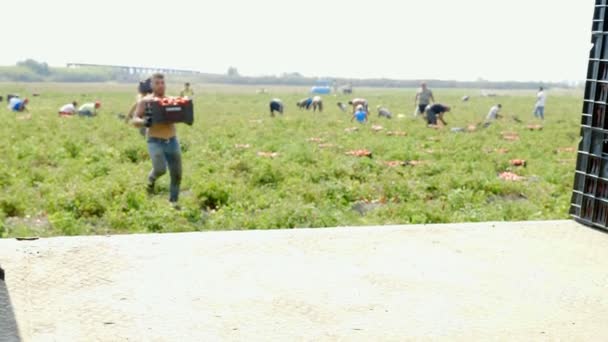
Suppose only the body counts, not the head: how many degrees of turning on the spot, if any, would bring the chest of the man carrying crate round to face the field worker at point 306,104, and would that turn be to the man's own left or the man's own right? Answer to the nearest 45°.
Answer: approximately 135° to the man's own left

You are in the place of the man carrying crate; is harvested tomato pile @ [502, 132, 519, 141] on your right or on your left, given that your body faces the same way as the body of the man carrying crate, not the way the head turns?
on your left

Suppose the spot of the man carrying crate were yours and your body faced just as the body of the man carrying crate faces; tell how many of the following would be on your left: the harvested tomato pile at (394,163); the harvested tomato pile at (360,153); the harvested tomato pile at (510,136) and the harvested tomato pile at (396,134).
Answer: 4

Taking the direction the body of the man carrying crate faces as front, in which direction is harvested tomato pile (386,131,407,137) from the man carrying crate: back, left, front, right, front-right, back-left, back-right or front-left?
left

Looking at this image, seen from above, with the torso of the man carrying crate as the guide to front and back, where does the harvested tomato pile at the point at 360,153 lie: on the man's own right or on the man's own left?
on the man's own left

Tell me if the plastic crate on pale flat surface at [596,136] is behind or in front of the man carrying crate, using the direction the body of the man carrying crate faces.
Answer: in front

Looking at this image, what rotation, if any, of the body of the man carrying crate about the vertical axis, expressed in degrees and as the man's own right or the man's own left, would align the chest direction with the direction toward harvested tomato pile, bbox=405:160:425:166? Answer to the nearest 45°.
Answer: approximately 90° to the man's own left

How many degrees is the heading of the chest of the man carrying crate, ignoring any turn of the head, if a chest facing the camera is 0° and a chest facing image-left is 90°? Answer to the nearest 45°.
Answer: approximately 315°
